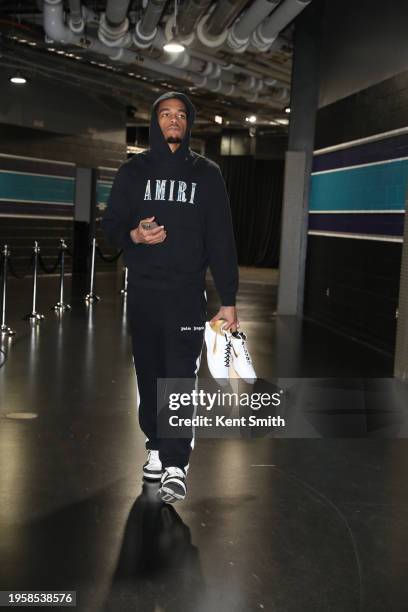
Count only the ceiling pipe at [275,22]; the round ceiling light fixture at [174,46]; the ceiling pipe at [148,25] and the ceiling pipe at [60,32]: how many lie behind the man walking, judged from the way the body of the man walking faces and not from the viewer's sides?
4

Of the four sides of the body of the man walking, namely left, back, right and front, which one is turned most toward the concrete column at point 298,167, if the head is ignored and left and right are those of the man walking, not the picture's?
back

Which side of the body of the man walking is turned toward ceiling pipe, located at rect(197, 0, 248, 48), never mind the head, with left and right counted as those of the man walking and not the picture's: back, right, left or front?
back

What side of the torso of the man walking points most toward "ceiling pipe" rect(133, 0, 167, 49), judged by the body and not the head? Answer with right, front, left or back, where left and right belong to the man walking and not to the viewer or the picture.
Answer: back

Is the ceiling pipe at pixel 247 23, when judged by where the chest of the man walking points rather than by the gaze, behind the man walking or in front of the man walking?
behind

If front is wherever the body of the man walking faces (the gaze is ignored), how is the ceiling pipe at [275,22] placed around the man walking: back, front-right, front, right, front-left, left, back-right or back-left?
back

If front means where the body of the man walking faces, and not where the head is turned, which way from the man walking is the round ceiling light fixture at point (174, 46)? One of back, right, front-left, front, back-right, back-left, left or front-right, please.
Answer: back

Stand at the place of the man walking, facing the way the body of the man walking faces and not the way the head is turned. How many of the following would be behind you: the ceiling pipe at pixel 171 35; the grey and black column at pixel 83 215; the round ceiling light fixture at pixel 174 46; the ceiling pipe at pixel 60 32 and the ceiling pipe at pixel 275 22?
5

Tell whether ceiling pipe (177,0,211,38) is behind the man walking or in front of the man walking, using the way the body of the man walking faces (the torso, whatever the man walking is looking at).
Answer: behind

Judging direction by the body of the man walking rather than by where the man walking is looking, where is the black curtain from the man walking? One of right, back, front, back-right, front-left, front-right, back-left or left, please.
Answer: back

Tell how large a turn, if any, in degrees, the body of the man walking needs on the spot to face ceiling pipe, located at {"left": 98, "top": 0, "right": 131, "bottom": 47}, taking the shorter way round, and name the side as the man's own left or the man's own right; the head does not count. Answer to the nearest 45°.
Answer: approximately 180°

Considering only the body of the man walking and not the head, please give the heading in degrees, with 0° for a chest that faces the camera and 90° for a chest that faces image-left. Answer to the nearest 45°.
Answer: approximately 0°

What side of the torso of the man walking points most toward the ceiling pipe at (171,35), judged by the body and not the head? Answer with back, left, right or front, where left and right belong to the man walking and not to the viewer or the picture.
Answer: back
